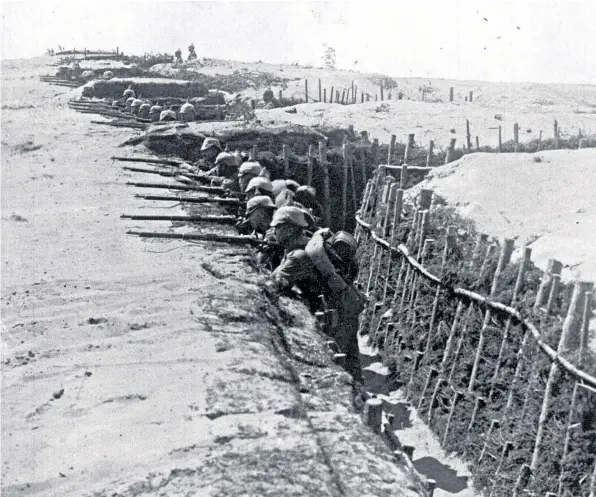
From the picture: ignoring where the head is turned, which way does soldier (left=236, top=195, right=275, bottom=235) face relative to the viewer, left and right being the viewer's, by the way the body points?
facing to the left of the viewer

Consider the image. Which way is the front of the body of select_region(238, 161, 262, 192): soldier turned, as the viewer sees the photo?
to the viewer's left

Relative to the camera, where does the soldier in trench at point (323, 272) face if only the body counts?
to the viewer's left

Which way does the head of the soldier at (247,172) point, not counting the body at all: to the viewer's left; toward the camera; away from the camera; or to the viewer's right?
to the viewer's left

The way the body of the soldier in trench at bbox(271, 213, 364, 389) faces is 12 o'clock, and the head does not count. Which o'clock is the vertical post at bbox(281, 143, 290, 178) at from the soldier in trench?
The vertical post is roughly at 3 o'clock from the soldier in trench.

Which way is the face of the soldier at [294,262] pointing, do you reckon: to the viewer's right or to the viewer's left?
to the viewer's left

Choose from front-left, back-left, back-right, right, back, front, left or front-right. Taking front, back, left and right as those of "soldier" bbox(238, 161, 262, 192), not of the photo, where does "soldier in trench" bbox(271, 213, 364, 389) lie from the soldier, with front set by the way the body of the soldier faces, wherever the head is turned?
left

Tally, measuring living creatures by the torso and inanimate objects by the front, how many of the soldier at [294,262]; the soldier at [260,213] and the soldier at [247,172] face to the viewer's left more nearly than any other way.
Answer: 3

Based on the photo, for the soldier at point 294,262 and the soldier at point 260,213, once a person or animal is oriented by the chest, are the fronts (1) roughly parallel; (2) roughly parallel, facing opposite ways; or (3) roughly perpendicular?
roughly parallel

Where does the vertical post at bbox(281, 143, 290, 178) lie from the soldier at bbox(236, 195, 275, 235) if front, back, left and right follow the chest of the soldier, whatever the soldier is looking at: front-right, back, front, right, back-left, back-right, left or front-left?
right

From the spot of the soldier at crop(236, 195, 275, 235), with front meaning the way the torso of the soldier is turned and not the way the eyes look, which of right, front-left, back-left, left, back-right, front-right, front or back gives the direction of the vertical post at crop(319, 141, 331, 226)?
right
